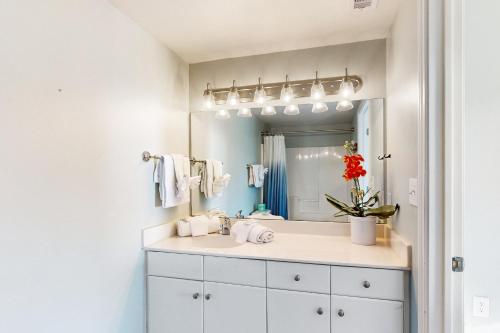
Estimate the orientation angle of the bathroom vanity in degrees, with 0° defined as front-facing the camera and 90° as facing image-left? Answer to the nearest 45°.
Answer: approximately 0°

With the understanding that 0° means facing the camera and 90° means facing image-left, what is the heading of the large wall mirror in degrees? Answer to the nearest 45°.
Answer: approximately 0°

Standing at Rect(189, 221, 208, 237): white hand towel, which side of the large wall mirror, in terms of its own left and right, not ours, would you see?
right

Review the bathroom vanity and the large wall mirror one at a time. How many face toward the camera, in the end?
2

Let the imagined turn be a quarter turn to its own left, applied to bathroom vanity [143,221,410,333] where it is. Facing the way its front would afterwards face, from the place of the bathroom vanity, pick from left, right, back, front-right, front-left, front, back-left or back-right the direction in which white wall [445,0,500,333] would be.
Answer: front
